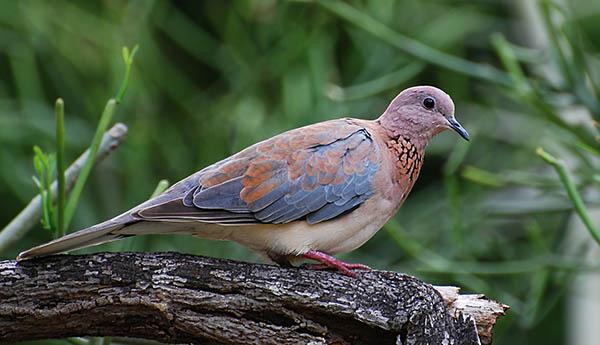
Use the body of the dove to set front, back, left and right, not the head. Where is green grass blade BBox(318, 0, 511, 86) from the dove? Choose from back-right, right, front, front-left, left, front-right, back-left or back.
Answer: front-left

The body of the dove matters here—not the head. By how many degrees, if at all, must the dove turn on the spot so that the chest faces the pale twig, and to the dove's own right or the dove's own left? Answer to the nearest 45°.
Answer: approximately 180°

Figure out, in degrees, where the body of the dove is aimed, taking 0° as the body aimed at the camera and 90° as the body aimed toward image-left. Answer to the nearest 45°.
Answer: approximately 270°

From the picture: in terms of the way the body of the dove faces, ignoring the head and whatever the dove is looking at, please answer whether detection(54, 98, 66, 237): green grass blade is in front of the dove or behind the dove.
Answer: behind

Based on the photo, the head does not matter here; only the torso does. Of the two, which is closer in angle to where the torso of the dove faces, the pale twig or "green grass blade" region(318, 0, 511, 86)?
the green grass blade

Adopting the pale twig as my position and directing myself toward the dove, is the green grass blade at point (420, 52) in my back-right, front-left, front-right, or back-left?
front-left
